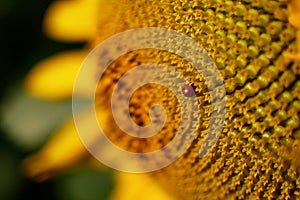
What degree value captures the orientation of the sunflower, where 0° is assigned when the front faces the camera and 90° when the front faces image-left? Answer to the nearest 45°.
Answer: approximately 0°
